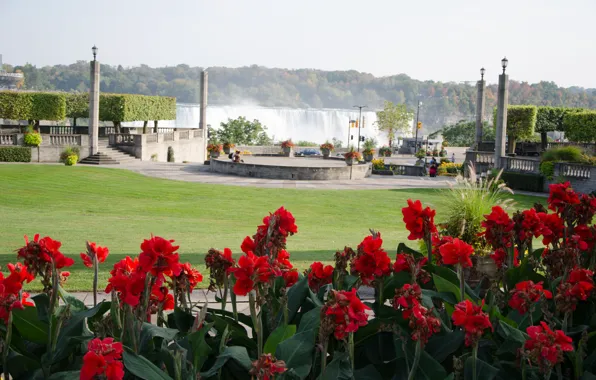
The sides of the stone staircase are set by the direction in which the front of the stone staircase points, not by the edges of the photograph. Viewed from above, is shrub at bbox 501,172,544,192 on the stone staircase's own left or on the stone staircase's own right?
on the stone staircase's own left

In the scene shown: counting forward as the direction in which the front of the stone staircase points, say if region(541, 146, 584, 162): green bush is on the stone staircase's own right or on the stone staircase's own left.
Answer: on the stone staircase's own left

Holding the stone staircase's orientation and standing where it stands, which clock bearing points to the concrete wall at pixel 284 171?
The concrete wall is roughly at 10 o'clock from the stone staircase.

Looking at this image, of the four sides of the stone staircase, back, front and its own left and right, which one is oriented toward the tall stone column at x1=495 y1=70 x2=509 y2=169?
left

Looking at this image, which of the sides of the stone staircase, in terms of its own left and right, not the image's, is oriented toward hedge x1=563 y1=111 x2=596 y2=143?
left

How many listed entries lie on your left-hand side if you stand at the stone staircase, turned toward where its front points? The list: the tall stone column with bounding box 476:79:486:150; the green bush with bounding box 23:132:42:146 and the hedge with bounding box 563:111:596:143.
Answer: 2

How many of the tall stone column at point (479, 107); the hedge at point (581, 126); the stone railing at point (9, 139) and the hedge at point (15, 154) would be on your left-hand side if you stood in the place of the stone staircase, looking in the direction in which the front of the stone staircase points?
2

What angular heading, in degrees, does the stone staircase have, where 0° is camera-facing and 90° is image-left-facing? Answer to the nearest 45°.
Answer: approximately 0°
